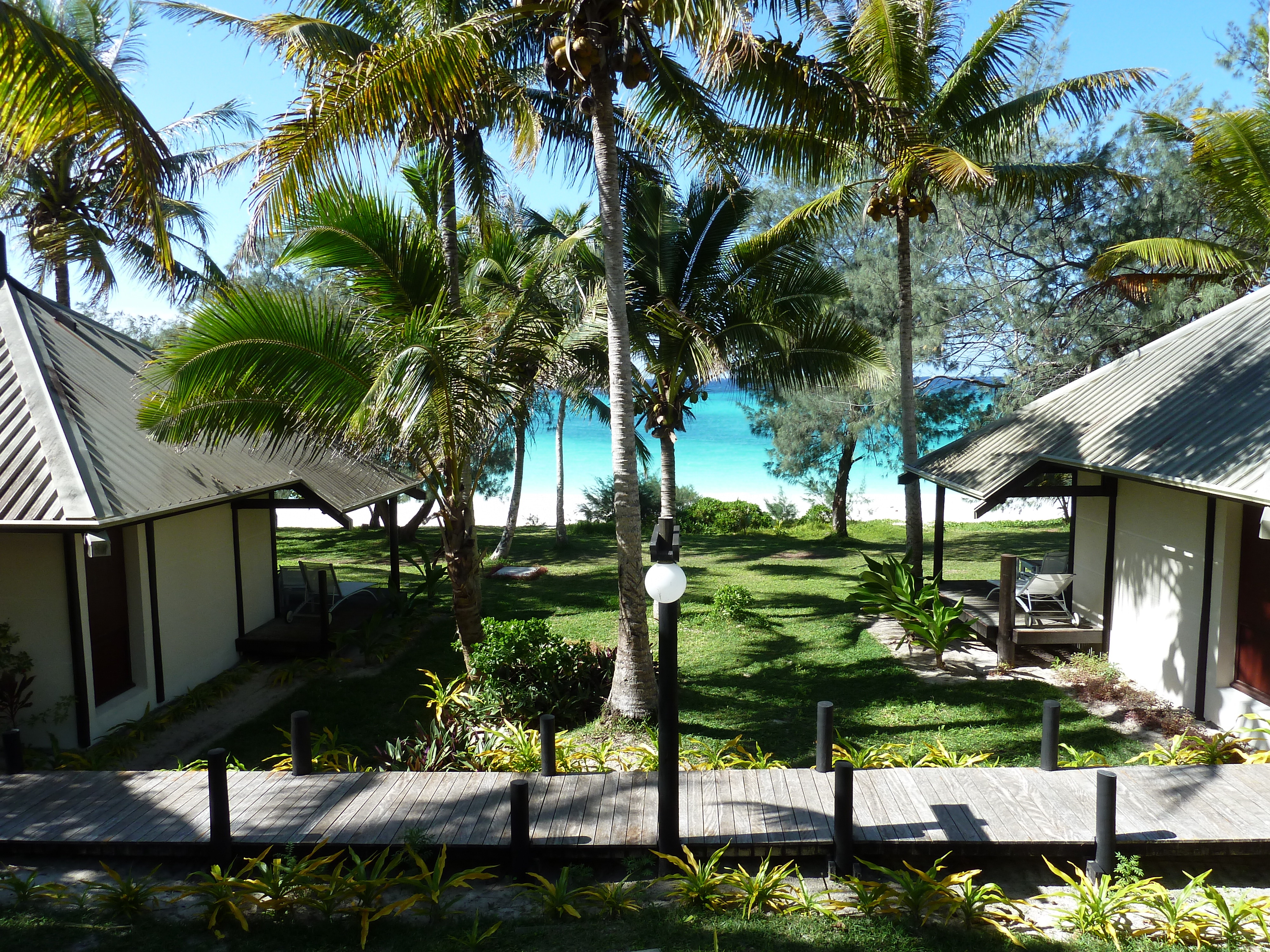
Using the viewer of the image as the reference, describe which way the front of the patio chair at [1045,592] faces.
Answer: facing away from the viewer and to the left of the viewer

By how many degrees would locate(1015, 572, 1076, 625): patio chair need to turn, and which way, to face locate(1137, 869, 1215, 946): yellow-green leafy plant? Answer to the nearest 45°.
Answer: approximately 135° to its left

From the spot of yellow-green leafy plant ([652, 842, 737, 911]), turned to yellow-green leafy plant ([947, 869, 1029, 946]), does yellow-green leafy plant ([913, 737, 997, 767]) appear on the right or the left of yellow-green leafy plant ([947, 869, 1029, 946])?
left

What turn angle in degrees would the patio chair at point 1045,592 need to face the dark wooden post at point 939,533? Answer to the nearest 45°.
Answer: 0° — it already faces it

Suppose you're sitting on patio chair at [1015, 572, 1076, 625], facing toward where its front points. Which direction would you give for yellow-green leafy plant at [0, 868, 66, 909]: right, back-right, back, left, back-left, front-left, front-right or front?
left

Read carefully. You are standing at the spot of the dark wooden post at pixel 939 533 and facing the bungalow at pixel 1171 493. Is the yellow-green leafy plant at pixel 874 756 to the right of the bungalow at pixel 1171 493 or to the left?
right

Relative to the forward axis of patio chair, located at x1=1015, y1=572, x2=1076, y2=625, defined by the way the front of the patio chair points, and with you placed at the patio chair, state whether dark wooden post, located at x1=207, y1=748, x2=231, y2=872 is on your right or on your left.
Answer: on your left

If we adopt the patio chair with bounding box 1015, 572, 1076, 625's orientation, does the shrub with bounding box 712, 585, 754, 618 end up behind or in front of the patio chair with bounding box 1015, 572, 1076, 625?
in front

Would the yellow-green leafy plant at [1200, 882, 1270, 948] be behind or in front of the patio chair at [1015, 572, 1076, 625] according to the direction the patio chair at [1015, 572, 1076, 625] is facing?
behind

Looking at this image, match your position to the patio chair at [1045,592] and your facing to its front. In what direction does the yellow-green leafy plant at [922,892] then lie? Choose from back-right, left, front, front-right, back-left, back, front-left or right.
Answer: back-left

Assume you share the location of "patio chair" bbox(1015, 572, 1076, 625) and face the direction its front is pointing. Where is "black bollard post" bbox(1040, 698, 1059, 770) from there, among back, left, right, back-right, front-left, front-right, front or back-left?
back-left

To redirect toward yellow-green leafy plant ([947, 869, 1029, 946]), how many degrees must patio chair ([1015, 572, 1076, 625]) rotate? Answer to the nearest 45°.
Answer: approximately 135° to its left

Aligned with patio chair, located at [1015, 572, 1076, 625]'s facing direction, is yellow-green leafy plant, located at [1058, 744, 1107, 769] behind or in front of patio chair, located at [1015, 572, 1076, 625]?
behind

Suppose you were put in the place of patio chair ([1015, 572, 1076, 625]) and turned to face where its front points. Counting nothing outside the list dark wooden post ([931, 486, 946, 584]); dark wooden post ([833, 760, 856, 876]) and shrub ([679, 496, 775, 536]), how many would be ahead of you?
2
